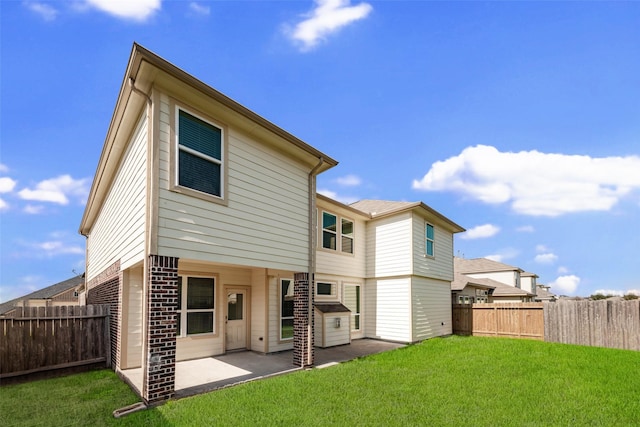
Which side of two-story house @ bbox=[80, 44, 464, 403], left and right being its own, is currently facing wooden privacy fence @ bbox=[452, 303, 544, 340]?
right

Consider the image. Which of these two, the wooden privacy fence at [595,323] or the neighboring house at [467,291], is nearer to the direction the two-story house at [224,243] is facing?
the neighboring house

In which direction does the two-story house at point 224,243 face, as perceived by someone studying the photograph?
facing away from the viewer and to the left of the viewer

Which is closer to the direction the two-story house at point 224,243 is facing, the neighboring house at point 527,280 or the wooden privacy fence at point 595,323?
the neighboring house
